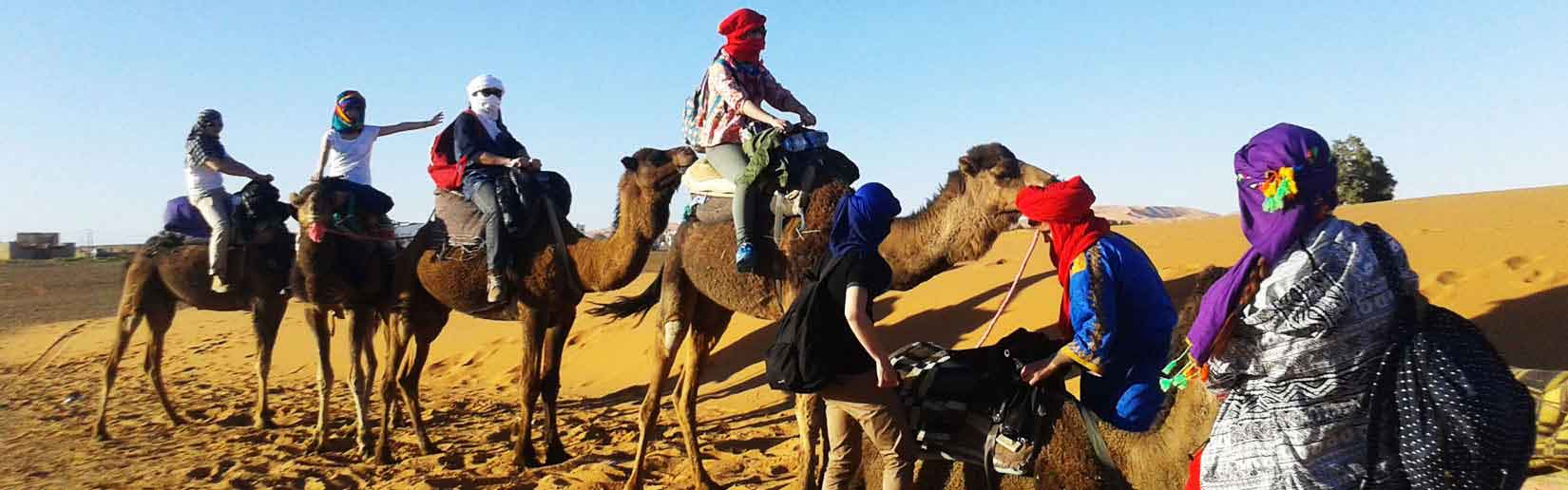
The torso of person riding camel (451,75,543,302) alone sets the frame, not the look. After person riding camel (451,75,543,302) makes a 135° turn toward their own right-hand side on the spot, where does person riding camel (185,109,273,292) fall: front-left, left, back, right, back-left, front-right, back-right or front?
front-right

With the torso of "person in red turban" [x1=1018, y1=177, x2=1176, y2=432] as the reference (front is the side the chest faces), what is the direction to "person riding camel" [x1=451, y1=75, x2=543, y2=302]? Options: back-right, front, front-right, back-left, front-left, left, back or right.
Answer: front-right

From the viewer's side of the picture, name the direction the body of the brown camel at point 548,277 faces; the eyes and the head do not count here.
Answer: to the viewer's right

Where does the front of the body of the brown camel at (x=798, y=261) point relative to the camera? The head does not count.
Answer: to the viewer's right

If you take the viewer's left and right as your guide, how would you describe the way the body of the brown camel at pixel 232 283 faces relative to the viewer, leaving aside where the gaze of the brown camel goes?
facing to the right of the viewer

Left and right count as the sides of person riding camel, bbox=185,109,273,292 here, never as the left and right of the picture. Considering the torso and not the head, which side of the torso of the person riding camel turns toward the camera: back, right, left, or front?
right

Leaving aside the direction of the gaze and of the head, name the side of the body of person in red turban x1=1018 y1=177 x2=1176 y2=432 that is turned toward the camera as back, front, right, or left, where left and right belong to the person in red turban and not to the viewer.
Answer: left

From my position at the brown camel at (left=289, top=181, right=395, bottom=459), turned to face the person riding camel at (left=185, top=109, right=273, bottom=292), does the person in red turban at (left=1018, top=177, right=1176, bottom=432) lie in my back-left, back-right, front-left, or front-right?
back-left

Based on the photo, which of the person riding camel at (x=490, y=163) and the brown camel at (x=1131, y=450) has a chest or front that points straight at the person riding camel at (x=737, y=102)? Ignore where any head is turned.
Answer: the person riding camel at (x=490, y=163)
